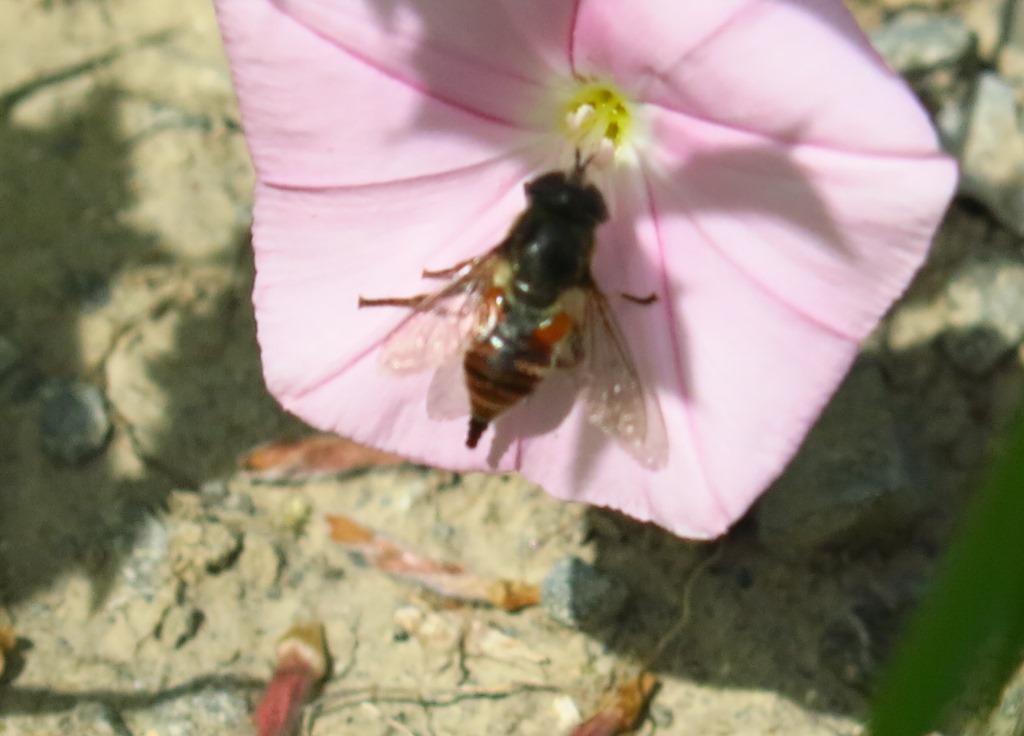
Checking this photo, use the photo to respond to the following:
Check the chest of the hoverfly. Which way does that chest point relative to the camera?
away from the camera

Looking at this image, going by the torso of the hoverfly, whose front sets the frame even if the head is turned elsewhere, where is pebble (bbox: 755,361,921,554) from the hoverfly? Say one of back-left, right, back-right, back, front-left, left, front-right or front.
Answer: front-right

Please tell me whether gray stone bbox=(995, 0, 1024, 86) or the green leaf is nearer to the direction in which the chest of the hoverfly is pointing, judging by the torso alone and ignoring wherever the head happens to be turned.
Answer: the gray stone

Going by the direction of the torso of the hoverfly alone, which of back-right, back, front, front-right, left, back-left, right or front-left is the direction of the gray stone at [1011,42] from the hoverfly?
front-right

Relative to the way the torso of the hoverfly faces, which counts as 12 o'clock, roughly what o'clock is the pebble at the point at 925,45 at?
The pebble is roughly at 1 o'clock from the hoverfly.

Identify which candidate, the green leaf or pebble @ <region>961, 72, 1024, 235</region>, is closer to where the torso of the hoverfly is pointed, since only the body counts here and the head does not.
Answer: the pebble

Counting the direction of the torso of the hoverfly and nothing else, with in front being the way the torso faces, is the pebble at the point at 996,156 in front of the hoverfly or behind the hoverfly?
in front

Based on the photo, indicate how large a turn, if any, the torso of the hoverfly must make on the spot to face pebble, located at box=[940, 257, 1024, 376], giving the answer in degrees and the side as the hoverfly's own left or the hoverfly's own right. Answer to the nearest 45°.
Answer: approximately 45° to the hoverfly's own right

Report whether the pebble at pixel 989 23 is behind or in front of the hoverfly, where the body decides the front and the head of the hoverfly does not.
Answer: in front

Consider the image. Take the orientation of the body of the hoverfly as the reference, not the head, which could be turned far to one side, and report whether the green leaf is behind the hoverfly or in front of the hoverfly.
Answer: behind
